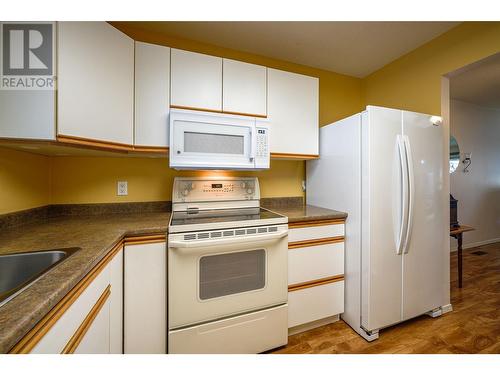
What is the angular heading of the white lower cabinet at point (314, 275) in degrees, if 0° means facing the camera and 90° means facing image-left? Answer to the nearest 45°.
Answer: approximately 315°

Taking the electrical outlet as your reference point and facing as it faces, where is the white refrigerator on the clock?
The white refrigerator is roughly at 10 o'clock from the electrical outlet.

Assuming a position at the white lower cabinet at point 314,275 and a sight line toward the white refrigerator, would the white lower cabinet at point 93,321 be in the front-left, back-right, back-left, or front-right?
back-right

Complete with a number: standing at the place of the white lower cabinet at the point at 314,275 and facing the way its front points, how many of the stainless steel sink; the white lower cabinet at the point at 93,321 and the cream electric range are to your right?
3

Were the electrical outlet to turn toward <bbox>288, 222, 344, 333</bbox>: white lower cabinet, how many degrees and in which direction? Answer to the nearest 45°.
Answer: approximately 45° to its left

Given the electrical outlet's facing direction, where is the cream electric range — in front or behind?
in front

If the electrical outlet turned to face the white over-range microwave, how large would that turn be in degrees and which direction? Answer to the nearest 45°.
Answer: approximately 45° to its left

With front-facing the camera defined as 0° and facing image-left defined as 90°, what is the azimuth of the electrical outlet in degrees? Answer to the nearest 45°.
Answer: approximately 0°

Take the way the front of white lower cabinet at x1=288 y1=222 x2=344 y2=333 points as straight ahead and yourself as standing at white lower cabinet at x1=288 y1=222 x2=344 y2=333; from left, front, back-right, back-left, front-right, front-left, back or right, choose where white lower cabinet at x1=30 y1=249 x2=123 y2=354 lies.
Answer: right

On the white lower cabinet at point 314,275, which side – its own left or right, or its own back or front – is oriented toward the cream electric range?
right
